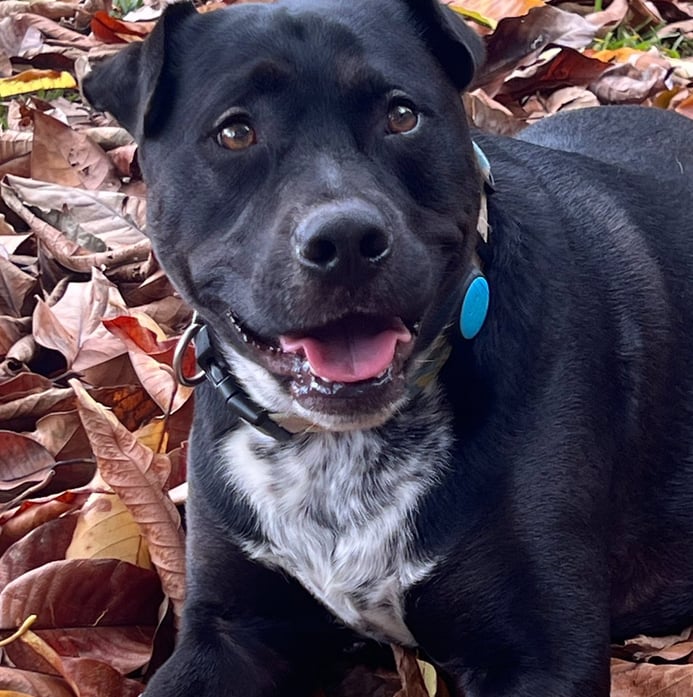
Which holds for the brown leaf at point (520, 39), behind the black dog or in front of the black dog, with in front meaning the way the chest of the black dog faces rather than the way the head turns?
behind

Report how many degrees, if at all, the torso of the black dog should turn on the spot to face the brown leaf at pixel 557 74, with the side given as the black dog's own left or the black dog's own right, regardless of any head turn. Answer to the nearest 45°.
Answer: approximately 135° to the black dog's own right

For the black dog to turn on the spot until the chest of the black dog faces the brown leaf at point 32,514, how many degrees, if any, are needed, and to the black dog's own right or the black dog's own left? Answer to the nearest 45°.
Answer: approximately 45° to the black dog's own right

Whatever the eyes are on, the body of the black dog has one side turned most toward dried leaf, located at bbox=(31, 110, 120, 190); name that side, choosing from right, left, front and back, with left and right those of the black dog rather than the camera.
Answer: right

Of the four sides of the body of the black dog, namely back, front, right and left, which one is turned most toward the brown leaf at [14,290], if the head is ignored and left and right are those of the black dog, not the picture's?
right

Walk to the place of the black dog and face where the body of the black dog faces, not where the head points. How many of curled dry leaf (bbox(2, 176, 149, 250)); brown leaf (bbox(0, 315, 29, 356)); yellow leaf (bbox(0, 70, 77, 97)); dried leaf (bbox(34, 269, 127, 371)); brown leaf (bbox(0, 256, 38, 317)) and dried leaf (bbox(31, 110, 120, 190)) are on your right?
6

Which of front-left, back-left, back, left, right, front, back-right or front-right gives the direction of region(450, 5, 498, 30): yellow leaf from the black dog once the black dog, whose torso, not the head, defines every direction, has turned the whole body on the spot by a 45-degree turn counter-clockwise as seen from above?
back

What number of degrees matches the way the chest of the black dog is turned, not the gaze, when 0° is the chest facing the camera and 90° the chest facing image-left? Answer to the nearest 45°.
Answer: approximately 45°

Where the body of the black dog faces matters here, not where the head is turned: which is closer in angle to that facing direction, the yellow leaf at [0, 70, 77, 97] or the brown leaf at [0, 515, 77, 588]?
the brown leaf

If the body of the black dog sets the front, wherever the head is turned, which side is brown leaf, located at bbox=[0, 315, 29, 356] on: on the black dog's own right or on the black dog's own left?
on the black dog's own right

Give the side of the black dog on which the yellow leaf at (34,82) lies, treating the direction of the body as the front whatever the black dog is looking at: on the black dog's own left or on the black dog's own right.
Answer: on the black dog's own right
